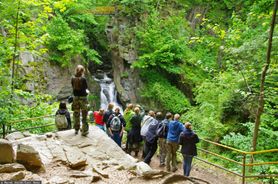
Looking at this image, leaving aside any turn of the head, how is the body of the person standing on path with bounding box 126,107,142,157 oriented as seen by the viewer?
away from the camera

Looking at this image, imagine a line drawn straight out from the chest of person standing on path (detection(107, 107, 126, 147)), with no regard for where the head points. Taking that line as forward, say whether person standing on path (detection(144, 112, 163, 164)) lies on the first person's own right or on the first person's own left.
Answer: on the first person's own right

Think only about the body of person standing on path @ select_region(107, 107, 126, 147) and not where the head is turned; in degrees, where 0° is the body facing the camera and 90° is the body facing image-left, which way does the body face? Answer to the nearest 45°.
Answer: approximately 180°

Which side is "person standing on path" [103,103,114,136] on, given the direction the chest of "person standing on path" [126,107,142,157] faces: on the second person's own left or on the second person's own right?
on the second person's own left

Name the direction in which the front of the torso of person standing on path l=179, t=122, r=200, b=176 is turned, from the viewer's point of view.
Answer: away from the camera

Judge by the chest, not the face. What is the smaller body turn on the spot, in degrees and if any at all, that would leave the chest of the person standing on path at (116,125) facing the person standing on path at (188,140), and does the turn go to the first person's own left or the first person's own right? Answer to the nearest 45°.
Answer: approximately 135° to the first person's own right

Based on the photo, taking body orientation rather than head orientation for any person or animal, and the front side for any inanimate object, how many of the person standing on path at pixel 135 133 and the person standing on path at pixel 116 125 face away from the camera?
2

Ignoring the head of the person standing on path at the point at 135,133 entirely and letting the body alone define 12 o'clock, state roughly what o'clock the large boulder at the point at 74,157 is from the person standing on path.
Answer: The large boulder is roughly at 7 o'clock from the person standing on path.

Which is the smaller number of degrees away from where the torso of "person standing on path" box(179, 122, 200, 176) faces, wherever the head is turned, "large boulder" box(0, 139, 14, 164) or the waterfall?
the waterfall
